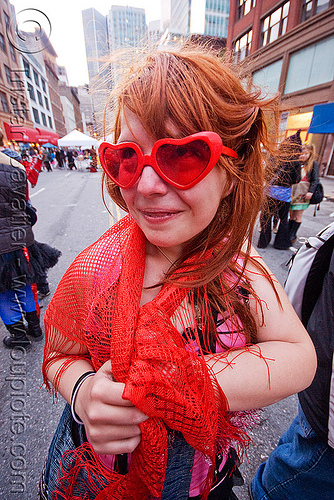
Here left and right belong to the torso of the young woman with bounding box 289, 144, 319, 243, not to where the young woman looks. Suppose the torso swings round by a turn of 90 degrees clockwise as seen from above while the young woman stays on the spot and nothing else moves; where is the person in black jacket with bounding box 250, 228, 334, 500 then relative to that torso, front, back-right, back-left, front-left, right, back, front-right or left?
back-left

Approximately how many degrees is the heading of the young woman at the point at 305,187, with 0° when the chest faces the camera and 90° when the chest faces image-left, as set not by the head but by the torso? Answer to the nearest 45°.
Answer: approximately 45°

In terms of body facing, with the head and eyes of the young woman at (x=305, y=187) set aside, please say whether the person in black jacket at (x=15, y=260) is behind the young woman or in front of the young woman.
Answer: in front

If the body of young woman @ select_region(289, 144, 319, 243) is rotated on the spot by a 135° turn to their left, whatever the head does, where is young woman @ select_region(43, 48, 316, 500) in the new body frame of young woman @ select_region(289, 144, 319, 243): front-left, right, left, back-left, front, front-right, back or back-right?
right

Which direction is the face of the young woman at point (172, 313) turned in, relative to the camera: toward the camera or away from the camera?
toward the camera
